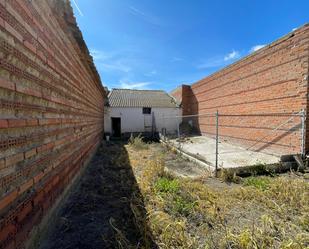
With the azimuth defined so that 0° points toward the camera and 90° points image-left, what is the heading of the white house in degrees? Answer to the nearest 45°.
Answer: approximately 0°

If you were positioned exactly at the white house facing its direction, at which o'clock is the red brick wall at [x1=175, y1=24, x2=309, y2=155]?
The red brick wall is roughly at 11 o'clock from the white house.

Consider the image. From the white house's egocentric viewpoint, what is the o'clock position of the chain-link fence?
The chain-link fence is roughly at 11 o'clock from the white house.

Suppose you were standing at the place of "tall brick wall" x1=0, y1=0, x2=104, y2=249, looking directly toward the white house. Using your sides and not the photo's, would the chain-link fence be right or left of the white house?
right

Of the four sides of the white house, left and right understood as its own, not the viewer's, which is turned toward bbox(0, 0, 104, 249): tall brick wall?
front

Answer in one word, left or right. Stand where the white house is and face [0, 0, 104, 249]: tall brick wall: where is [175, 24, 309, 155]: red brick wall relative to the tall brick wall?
left
